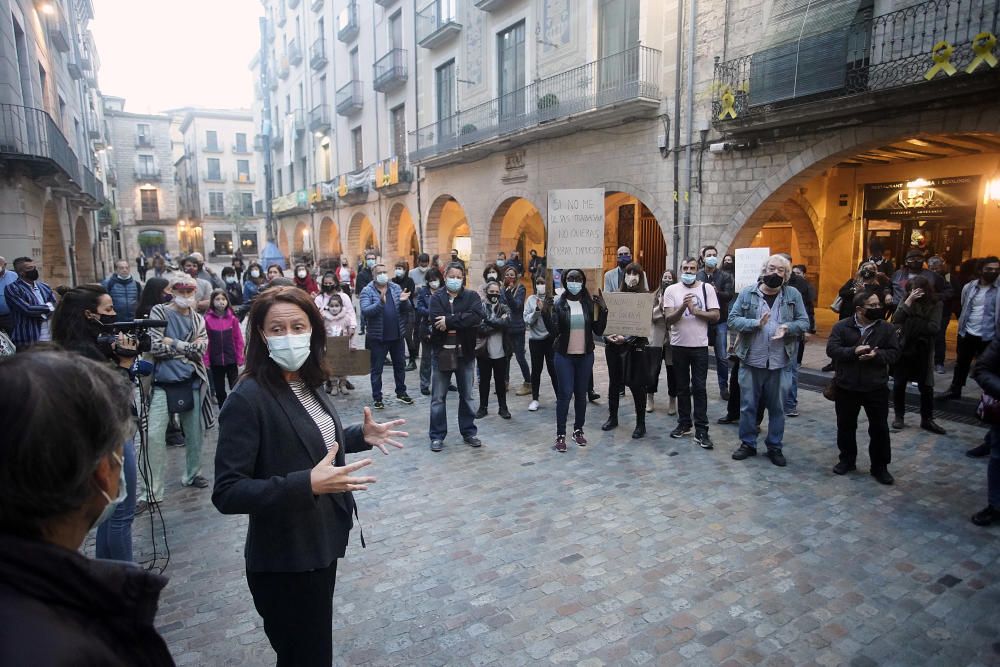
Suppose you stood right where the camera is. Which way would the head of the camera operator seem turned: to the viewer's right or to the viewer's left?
to the viewer's right

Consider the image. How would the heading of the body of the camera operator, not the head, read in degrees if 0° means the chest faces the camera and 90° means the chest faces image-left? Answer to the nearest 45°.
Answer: approximately 270°

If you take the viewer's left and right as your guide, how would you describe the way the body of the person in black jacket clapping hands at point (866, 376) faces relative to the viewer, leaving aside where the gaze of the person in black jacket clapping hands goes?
facing the viewer

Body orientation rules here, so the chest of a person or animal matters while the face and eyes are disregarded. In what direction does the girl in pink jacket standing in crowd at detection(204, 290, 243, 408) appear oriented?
toward the camera

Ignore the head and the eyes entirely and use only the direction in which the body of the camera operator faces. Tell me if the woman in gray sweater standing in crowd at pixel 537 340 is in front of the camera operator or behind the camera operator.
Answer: in front

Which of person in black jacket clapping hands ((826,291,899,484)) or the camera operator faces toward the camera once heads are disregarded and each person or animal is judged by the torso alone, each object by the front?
the person in black jacket clapping hands

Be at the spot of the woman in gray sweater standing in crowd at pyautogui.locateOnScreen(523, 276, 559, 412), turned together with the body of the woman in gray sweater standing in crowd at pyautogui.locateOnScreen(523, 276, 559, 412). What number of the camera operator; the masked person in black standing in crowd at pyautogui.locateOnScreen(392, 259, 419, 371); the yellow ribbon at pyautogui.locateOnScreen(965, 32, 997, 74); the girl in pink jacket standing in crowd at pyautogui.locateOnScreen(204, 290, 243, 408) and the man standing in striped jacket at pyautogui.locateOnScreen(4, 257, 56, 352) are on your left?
1

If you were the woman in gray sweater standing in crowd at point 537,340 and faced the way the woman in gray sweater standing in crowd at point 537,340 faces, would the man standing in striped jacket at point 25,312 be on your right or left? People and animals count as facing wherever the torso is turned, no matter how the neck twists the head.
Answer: on your right

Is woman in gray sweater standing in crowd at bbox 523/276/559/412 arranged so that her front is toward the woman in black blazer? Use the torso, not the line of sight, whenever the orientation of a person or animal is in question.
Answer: yes

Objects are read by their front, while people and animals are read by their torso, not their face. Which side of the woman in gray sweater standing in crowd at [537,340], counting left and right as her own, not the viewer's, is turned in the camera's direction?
front

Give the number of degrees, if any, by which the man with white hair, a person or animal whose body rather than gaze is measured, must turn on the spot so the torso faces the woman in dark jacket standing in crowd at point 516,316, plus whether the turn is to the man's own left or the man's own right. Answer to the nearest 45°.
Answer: approximately 90° to the man's own right

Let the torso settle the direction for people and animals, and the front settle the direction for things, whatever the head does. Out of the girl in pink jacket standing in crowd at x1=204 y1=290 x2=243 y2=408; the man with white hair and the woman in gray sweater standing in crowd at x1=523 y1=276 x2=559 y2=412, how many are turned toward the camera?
3

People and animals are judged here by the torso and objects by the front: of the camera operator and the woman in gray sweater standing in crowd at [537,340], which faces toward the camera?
the woman in gray sweater standing in crowd

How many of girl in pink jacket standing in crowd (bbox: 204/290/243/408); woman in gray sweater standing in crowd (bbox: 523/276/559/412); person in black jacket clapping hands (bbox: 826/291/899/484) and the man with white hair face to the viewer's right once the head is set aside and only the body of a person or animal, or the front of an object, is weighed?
0

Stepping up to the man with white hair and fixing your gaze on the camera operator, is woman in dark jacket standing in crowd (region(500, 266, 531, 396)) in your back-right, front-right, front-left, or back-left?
front-right

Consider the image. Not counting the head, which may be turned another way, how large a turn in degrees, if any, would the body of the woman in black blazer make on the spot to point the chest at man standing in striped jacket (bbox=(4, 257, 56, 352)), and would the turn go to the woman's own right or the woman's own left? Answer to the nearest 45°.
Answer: approximately 180°

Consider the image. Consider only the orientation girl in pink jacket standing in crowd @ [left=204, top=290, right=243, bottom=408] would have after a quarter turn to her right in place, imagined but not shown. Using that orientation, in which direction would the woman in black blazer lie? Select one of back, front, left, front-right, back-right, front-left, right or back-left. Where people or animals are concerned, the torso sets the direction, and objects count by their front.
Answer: left

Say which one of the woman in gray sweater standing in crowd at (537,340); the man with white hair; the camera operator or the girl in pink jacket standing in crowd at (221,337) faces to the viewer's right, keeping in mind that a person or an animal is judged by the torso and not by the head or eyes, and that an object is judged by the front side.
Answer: the camera operator

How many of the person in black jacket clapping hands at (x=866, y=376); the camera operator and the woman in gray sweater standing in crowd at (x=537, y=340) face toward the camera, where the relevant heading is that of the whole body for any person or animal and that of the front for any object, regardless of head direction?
2
